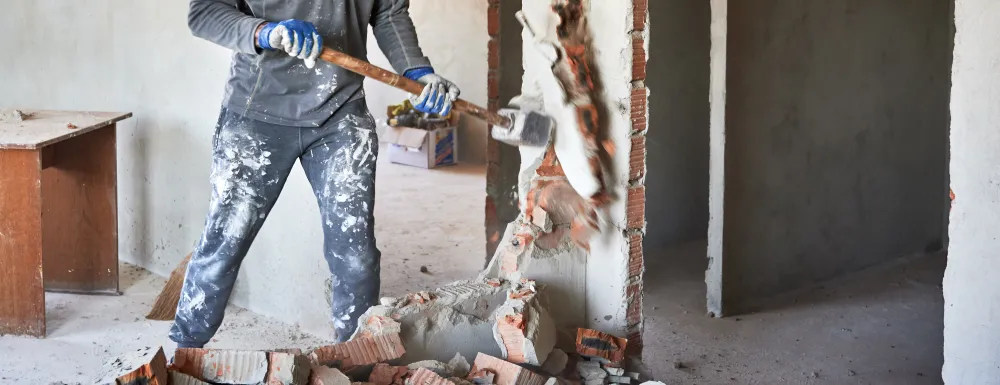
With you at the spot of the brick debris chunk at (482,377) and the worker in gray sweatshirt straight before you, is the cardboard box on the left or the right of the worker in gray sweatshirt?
right

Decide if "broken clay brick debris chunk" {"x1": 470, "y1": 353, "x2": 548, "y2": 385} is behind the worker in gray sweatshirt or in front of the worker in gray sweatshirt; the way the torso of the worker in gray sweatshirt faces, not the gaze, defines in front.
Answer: in front

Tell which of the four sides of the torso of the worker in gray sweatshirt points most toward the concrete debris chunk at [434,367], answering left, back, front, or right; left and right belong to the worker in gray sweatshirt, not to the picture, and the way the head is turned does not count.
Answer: front

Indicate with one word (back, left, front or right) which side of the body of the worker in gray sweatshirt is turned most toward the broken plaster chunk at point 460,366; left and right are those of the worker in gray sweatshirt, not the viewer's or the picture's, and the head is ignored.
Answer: front

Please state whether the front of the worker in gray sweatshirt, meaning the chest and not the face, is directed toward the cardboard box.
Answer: no

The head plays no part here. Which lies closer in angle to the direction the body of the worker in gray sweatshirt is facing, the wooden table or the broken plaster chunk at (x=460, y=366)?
the broken plaster chunk

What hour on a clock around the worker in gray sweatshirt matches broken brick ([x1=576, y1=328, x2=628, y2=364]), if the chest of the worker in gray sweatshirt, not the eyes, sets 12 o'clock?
The broken brick is roughly at 11 o'clock from the worker in gray sweatshirt.

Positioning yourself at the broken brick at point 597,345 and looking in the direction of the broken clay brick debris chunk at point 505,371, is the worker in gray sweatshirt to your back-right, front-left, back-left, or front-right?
front-right

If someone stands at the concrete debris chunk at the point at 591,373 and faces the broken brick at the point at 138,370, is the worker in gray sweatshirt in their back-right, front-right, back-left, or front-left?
front-right

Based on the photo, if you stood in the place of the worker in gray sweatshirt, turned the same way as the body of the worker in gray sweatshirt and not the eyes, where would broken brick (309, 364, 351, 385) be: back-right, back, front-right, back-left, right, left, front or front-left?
front-right

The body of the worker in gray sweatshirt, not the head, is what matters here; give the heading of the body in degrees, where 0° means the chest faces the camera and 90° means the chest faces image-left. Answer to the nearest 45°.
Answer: approximately 315°
